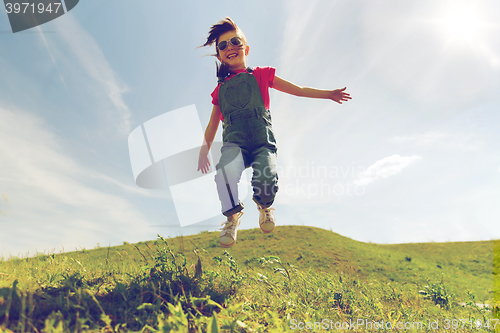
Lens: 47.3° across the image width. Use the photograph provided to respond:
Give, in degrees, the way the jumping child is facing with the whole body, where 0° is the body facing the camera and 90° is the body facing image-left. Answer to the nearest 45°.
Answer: approximately 0°
